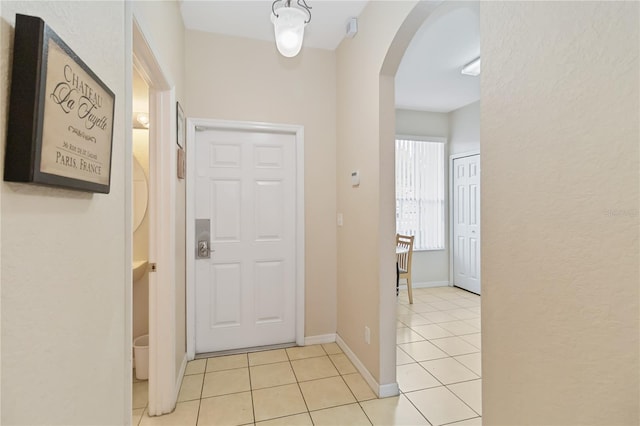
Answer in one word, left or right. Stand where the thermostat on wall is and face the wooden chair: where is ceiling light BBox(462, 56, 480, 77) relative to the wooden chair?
right

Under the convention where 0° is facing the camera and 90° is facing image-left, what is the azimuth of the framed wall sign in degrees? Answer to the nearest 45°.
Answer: approximately 315°

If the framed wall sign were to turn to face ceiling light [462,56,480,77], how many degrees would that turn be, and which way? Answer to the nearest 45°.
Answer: approximately 45° to its left

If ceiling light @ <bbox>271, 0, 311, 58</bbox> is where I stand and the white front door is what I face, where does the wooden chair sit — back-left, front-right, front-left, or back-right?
front-right

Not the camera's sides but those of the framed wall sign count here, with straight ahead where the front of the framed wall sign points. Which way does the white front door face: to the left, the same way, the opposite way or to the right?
to the right

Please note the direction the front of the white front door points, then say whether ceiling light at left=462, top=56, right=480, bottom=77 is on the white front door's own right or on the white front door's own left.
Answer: on the white front door's own left

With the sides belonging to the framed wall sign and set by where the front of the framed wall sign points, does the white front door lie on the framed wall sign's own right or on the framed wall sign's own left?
on the framed wall sign's own left

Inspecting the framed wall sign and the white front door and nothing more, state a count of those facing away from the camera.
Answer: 0

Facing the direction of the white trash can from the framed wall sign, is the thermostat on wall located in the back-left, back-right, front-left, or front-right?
front-right

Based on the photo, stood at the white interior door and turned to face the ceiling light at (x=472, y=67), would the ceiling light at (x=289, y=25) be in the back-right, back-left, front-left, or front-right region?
front-right

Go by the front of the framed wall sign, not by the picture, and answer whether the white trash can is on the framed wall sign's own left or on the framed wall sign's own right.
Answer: on the framed wall sign's own left

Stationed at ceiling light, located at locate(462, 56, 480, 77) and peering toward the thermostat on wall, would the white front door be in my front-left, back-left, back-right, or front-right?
front-right

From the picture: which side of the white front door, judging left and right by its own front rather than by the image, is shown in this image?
front
